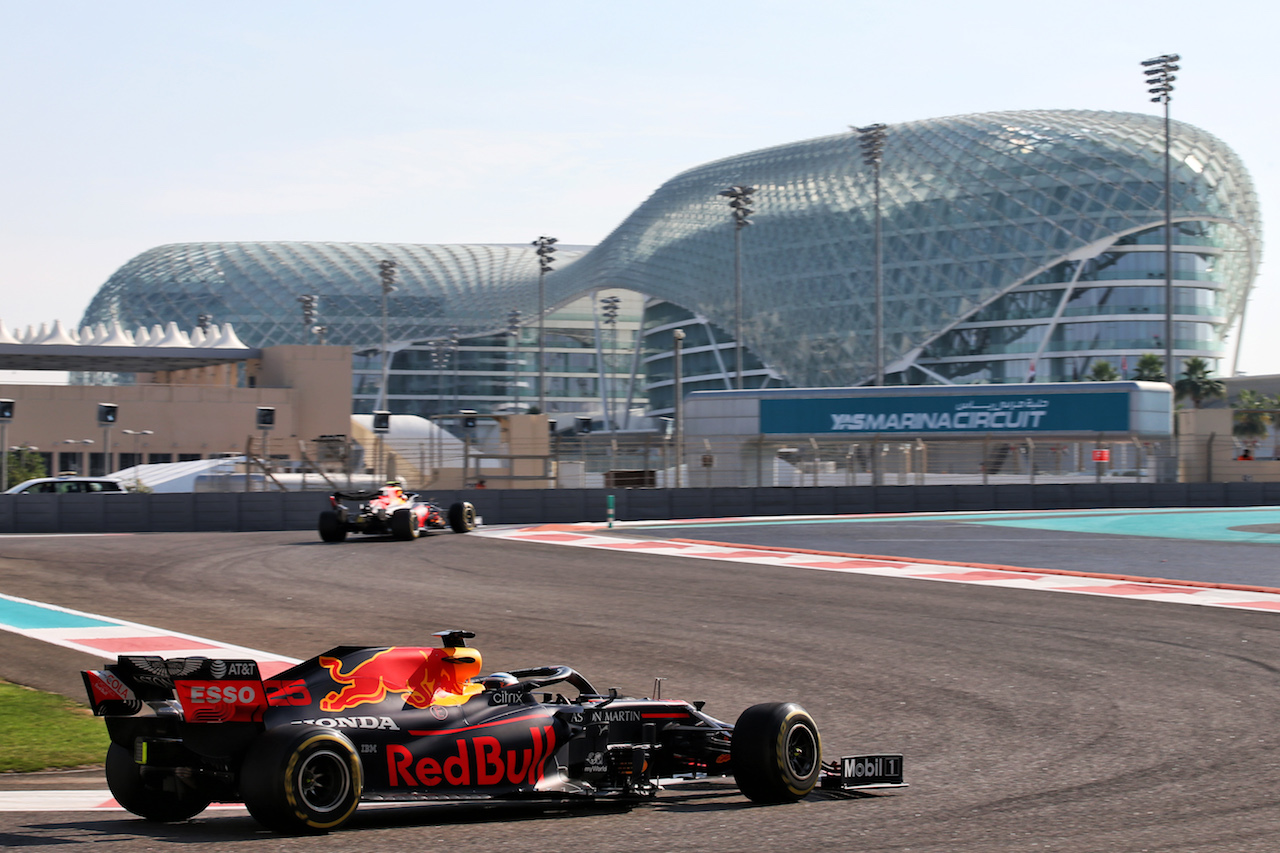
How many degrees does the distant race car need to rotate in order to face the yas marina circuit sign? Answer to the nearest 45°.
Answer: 0° — it already faces it

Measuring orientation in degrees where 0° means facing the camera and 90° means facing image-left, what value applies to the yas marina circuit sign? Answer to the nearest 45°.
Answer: approximately 0°

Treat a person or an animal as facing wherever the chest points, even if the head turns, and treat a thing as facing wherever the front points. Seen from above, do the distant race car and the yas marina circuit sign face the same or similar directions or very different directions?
very different directions

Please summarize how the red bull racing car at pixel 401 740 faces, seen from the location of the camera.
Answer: facing away from the viewer and to the right of the viewer

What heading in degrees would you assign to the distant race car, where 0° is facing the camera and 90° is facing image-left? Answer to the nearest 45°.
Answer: approximately 225°

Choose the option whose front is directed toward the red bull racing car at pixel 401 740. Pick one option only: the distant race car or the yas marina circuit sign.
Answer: the yas marina circuit sign

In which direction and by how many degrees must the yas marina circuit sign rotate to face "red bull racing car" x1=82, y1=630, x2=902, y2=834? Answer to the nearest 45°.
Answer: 0° — it already faces it

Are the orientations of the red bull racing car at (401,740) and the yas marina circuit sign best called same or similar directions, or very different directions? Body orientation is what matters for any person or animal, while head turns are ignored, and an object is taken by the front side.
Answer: very different directions
